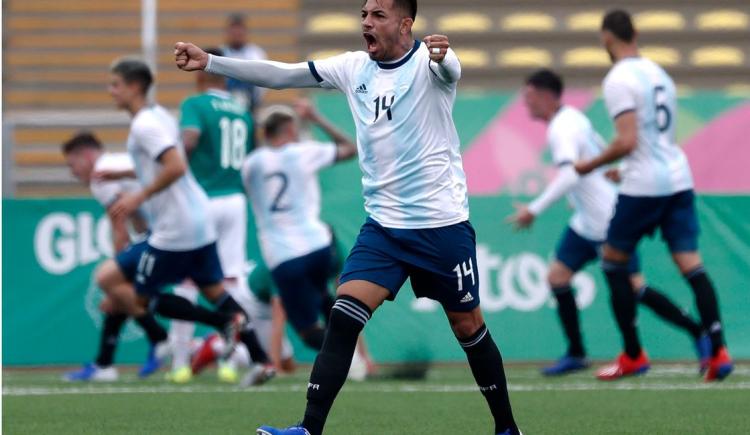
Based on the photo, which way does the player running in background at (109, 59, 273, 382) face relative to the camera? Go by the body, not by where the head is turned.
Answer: to the viewer's left

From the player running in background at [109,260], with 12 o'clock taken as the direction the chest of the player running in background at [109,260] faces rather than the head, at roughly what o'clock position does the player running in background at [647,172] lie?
the player running in background at [647,172] is roughly at 7 o'clock from the player running in background at [109,260].

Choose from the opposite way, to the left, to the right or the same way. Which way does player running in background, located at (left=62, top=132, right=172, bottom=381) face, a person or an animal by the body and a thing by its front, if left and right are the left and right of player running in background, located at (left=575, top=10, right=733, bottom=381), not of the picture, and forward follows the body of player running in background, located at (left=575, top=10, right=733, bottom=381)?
to the left

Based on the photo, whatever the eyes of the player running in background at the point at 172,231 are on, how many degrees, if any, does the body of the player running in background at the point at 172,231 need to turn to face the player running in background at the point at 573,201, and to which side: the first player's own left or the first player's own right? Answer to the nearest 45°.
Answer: approximately 180°

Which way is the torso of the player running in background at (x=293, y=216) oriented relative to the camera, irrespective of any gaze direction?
away from the camera

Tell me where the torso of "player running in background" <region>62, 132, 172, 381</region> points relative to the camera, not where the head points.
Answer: to the viewer's left

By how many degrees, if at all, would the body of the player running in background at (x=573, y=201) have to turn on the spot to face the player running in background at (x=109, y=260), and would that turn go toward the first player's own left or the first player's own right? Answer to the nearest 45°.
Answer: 0° — they already face them

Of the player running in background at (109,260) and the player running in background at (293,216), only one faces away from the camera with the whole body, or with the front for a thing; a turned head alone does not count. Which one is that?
the player running in background at (293,216)

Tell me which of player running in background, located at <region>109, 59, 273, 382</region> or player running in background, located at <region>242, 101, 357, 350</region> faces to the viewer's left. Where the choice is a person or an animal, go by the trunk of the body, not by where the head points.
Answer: player running in background, located at <region>109, 59, 273, 382</region>

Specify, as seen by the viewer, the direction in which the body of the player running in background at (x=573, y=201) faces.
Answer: to the viewer's left

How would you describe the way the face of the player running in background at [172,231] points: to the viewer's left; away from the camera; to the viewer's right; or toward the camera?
to the viewer's left
